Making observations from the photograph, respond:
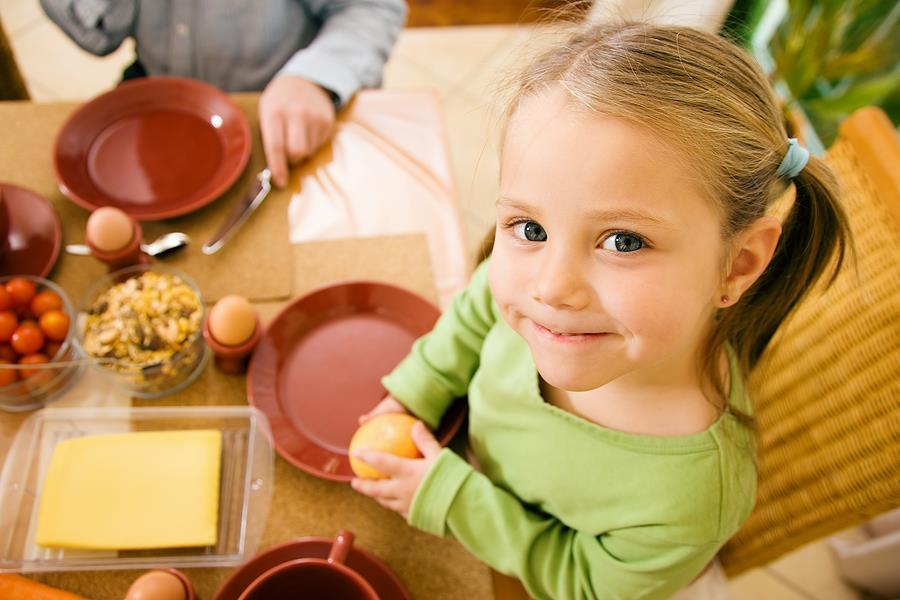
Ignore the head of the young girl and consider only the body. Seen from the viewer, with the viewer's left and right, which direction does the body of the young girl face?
facing the viewer and to the left of the viewer

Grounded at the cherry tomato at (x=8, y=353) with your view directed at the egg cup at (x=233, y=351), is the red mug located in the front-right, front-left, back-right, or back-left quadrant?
front-right
